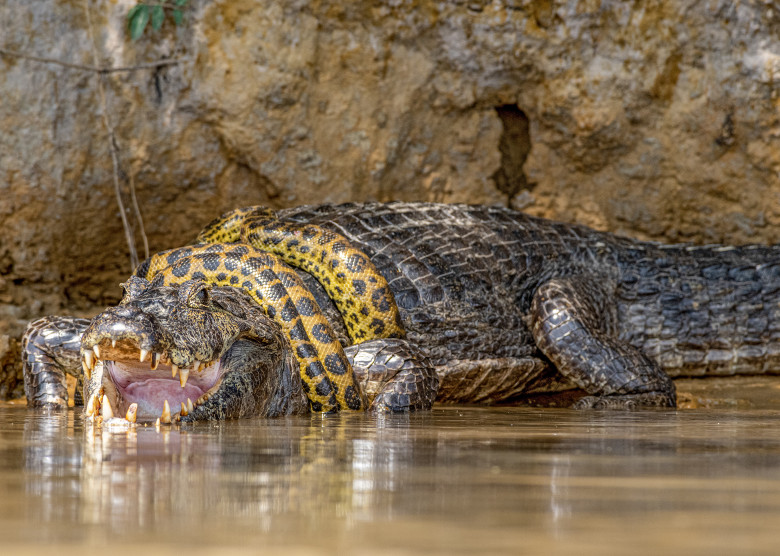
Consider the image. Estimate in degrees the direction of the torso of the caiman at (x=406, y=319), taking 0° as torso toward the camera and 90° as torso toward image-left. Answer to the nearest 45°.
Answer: approximately 45°

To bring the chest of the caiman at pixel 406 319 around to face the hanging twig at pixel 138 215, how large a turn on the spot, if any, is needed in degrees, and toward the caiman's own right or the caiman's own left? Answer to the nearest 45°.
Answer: approximately 90° to the caiman's own right

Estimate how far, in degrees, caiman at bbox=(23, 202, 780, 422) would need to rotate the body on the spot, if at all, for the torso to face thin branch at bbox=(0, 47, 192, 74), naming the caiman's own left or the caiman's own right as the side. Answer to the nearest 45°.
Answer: approximately 45° to the caiman's own right

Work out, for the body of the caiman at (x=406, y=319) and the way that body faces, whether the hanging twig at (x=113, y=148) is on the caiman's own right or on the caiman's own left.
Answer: on the caiman's own right
